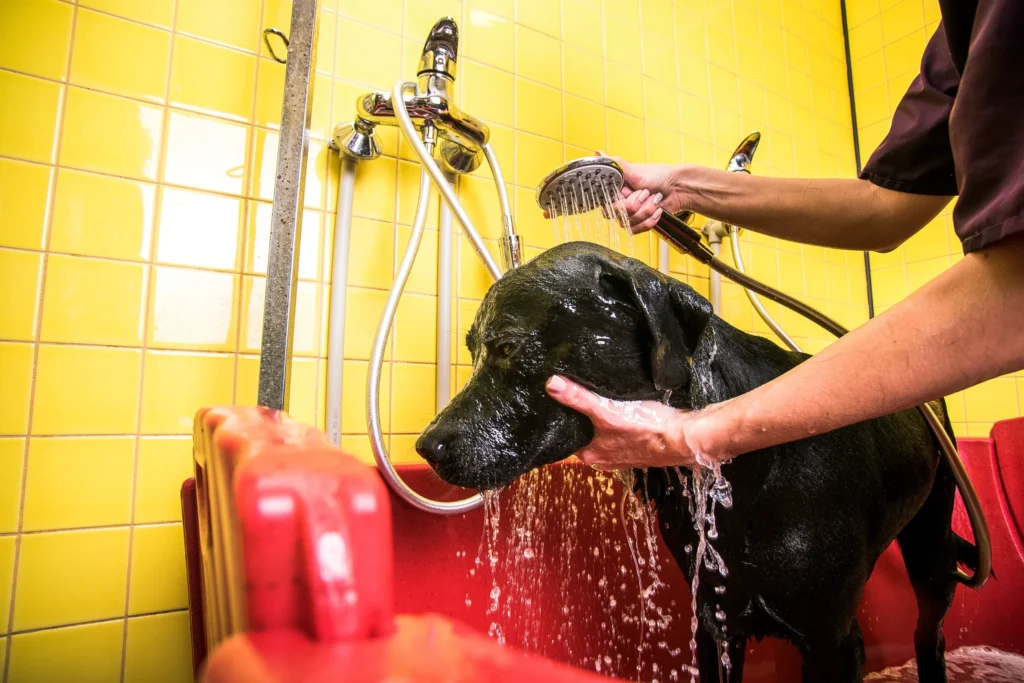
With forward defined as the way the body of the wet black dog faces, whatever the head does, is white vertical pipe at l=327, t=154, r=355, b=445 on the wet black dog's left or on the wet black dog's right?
on the wet black dog's right

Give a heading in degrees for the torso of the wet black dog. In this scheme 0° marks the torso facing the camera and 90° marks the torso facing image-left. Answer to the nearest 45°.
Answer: approximately 45°

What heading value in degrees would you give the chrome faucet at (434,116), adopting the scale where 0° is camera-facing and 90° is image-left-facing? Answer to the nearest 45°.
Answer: approximately 315°

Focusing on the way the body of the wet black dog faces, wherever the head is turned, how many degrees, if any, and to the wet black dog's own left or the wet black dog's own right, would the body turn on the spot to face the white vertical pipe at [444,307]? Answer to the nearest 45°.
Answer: approximately 90° to the wet black dog's own right
